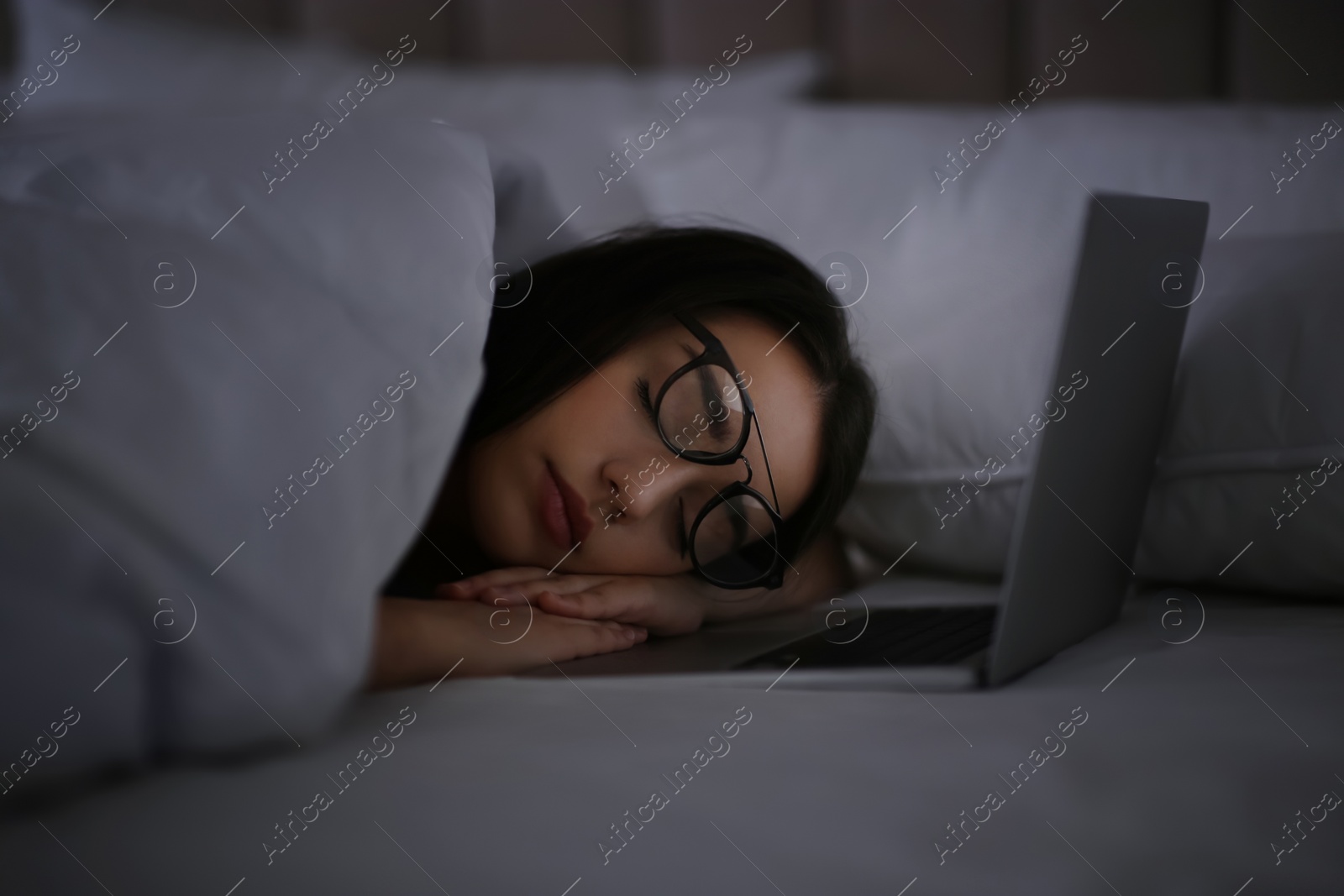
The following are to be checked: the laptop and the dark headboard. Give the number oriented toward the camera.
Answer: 1

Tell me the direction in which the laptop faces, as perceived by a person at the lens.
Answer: facing away from the viewer and to the left of the viewer

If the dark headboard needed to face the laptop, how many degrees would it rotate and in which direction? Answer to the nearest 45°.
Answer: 0° — it already faces it

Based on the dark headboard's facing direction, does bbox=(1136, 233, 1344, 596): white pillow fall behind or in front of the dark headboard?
in front

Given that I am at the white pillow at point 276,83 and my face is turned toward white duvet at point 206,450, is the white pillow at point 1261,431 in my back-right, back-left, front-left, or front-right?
front-left

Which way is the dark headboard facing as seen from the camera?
toward the camera

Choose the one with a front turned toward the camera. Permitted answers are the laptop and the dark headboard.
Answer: the dark headboard

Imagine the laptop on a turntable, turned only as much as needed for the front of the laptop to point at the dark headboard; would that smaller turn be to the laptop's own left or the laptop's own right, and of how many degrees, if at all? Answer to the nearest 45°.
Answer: approximately 45° to the laptop's own right

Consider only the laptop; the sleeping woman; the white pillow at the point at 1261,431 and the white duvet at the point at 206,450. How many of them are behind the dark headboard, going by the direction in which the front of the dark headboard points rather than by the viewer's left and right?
0
